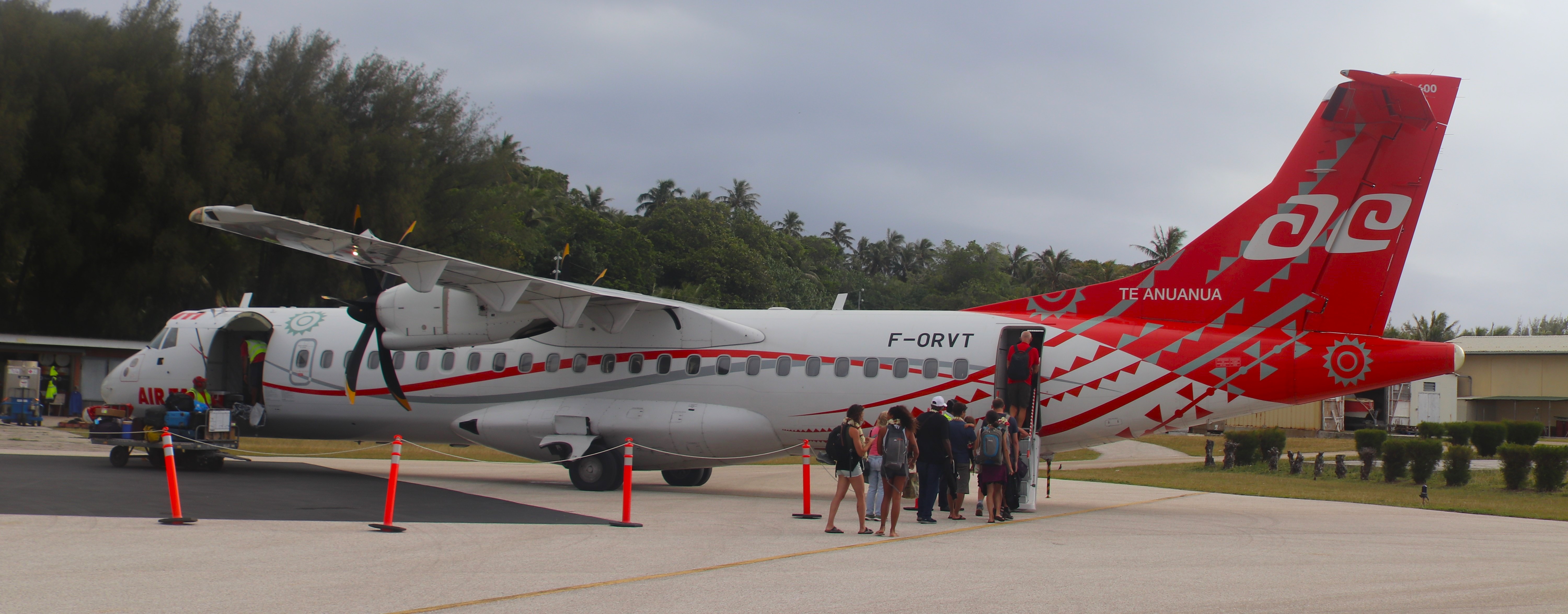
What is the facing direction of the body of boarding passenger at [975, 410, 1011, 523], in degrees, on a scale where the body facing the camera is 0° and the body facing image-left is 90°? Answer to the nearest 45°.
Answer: approximately 180°

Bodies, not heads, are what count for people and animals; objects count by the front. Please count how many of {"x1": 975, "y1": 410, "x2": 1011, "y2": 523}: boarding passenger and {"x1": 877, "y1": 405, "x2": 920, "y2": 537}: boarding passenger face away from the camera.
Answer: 2

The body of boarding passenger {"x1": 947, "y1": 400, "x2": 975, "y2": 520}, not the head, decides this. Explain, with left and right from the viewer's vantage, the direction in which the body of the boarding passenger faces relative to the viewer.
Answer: facing away from the viewer and to the right of the viewer

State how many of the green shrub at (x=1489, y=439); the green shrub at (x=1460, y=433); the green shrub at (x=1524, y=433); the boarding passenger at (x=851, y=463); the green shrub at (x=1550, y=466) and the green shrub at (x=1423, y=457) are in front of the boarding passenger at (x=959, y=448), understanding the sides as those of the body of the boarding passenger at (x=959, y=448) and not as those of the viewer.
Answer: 5

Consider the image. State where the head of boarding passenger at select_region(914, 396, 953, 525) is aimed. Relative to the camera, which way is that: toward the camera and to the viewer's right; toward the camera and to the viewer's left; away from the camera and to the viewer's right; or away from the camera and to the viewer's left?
away from the camera and to the viewer's right

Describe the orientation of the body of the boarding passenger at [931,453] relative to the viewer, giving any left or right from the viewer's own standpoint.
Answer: facing away from the viewer and to the right of the viewer

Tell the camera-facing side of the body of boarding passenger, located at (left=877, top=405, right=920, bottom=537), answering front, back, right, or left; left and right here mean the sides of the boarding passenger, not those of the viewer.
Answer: back

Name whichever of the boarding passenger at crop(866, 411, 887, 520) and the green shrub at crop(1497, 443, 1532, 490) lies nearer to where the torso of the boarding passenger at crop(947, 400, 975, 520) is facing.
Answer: the green shrub
